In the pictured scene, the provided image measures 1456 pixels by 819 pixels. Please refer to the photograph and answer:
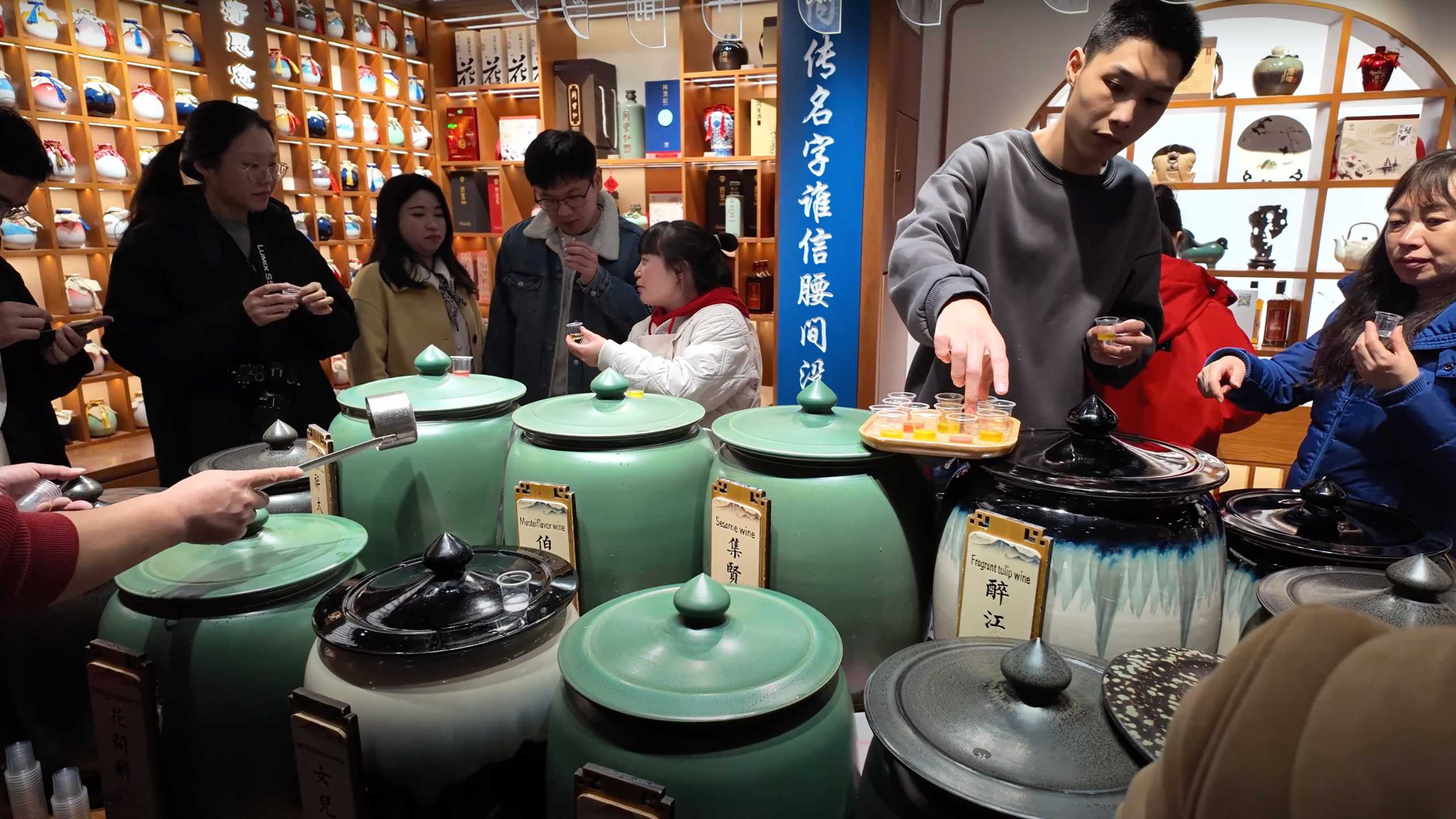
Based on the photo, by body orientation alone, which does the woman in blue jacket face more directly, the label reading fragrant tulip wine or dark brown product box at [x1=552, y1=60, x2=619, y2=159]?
the label reading fragrant tulip wine

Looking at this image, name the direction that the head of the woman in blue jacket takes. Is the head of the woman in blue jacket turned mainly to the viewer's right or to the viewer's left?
to the viewer's left

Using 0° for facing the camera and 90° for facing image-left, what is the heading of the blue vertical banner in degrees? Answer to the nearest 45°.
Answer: approximately 0°

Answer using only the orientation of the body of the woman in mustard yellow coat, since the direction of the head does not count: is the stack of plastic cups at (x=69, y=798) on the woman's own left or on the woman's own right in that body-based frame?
on the woman's own right

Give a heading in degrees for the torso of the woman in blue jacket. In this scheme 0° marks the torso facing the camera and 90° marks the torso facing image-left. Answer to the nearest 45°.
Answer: approximately 45°

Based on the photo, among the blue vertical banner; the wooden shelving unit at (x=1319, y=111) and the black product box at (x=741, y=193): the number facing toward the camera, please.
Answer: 3

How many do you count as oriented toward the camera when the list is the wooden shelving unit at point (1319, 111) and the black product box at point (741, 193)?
2

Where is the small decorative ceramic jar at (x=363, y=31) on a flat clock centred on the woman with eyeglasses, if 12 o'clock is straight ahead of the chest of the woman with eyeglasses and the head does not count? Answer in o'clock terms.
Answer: The small decorative ceramic jar is roughly at 8 o'clock from the woman with eyeglasses.

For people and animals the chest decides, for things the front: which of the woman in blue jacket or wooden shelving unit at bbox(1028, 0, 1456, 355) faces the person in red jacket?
the wooden shelving unit

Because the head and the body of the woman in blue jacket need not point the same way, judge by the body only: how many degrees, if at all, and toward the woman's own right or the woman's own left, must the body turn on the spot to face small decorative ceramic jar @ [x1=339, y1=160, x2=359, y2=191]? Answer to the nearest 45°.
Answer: approximately 45° to the woman's own right

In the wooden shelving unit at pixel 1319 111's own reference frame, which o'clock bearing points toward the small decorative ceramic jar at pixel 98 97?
The small decorative ceramic jar is roughly at 2 o'clock from the wooden shelving unit.
